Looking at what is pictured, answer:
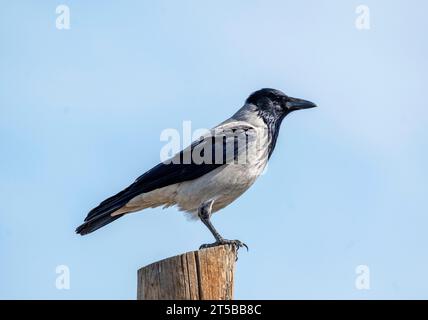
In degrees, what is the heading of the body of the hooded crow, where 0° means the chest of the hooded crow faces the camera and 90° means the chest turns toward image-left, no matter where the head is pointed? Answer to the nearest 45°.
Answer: approximately 270°
